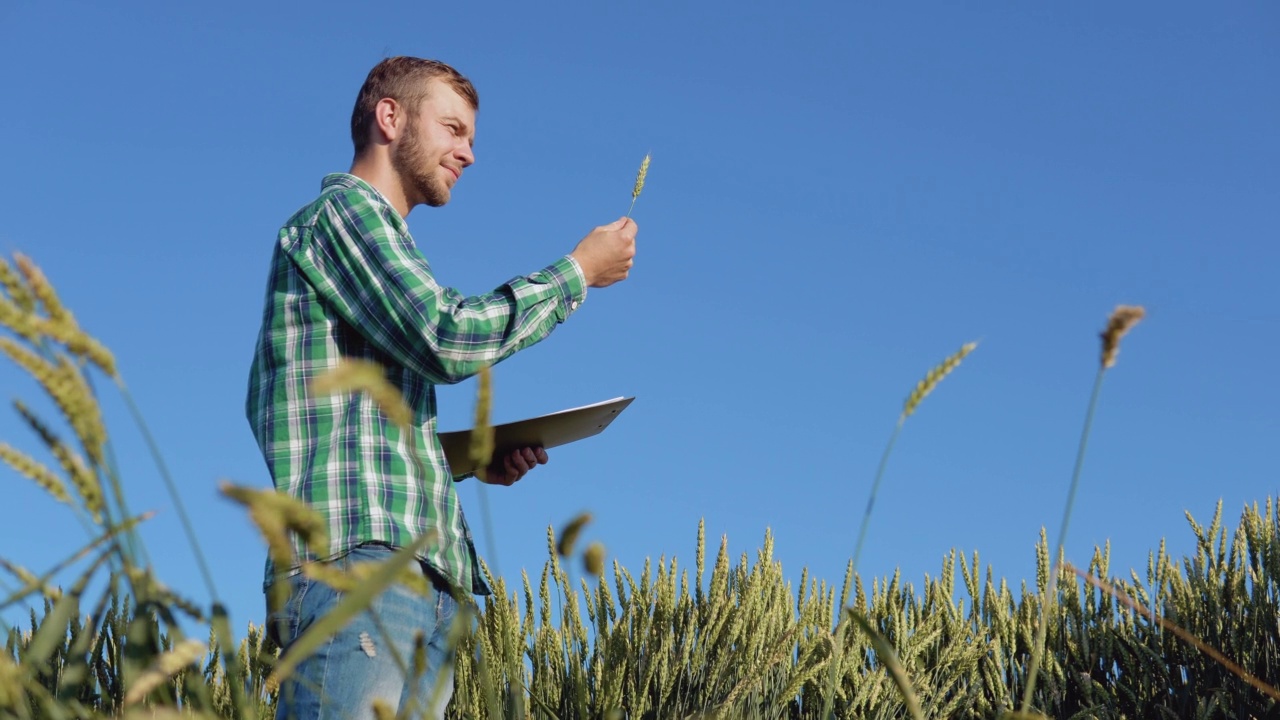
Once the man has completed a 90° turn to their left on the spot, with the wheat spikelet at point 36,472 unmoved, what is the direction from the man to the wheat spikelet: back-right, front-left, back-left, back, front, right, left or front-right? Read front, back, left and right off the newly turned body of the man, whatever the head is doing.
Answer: back

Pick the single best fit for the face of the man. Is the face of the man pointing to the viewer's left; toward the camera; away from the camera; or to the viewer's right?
to the viewer's right

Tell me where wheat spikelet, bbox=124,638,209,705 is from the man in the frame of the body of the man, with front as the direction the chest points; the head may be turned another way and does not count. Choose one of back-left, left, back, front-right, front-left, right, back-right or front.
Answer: right

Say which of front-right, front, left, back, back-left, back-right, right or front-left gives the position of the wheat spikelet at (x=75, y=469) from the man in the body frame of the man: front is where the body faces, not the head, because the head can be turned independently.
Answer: right

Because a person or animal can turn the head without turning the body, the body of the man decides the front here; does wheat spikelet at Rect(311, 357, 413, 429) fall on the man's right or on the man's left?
on the man's right

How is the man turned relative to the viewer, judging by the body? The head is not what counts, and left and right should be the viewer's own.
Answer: facing to the right of the viewer

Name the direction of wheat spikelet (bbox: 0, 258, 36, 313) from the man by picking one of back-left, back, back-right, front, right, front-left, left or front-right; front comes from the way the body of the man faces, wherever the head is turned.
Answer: right
